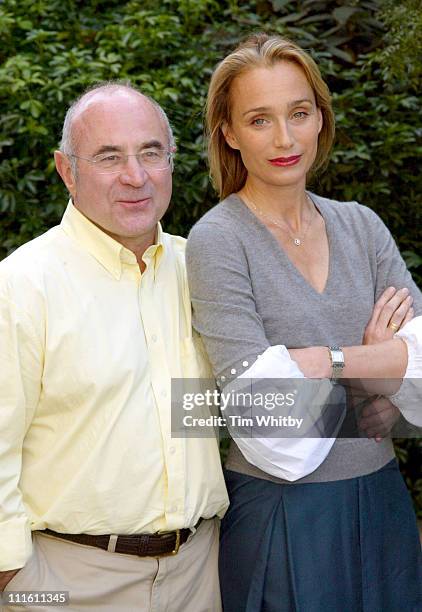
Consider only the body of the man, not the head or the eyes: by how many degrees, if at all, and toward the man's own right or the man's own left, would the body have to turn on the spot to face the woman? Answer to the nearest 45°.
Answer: approximately 45° to the man's own left

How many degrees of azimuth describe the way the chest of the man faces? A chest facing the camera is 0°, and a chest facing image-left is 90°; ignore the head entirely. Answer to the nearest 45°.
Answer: approximately 315°

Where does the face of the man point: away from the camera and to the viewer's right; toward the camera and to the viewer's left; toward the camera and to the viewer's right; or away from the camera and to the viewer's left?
toward the camera and to the viewer's right
